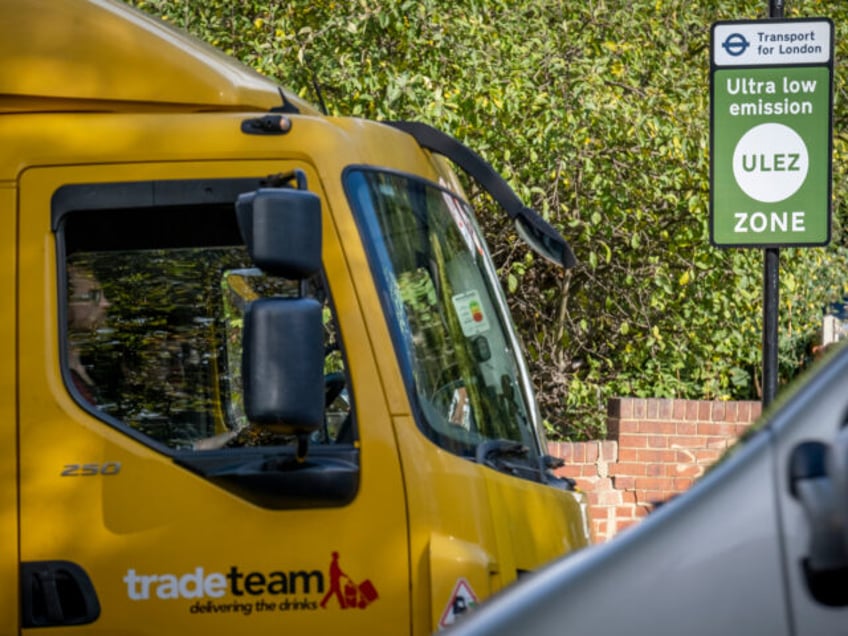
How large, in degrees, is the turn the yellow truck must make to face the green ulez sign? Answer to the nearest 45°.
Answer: approximately 45° to its left

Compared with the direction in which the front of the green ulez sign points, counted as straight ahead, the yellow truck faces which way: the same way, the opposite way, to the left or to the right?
to the left

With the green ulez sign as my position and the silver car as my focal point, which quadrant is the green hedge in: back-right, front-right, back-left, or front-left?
back-right

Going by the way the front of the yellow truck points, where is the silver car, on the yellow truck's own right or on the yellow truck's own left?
on the yellow truck's own right

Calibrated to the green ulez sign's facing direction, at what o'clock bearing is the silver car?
The silver car is roughly at 12 o'clock from the green ulez sign.

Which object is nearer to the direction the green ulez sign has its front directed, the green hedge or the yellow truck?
the yellow truck

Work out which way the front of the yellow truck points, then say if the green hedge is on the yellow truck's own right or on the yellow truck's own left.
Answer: on the yellow truck's own left

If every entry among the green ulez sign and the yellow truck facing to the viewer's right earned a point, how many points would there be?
1

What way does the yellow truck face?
to the viewer's right
